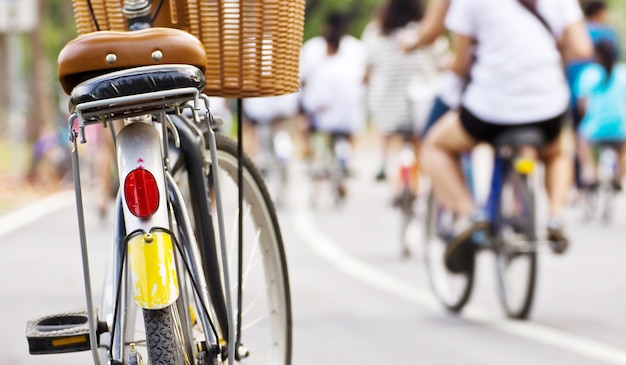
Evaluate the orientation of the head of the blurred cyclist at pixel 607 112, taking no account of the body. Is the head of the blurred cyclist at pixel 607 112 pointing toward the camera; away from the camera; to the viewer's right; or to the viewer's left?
away from the camera

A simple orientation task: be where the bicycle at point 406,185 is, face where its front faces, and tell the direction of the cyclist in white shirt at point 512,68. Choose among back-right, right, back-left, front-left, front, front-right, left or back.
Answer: back

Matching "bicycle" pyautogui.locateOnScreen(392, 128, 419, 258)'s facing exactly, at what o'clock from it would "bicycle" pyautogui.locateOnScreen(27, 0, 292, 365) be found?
"bicycle" pyautogui.locateOnScreen(27, 0, 292, 365) is roughly at 6 o'clock from "bicycle" pyautogui.locateOnScreen(392, 128, 419, 258).

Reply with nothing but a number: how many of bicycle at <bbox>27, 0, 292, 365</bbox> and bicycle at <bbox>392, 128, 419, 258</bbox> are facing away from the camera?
2

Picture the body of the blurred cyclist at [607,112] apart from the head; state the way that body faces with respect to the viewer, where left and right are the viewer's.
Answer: facing away from the viewer

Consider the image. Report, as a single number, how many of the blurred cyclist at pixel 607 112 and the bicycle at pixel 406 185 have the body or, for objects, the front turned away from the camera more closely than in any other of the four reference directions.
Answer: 2

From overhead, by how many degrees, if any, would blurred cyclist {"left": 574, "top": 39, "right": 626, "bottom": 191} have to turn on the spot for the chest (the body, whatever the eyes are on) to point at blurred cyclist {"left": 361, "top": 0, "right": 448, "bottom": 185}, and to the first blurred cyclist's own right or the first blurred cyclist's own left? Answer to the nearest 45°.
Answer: approximately 135° to the first blurred cyclist's own left

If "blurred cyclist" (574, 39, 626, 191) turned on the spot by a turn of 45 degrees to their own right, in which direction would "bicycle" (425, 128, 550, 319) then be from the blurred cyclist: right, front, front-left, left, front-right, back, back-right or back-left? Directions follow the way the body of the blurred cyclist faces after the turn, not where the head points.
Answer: back-right

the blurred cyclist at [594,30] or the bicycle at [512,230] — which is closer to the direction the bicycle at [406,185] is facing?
the blurred cyclist

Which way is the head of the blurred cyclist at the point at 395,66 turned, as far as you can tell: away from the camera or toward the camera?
away from the camera

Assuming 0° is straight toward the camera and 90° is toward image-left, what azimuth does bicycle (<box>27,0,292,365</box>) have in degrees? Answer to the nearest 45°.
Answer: approximately 180°

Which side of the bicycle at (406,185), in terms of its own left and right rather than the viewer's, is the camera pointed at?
back

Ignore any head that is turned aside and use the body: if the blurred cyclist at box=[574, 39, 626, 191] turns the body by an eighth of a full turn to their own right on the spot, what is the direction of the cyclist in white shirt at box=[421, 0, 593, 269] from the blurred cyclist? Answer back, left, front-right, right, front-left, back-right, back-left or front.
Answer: back-right

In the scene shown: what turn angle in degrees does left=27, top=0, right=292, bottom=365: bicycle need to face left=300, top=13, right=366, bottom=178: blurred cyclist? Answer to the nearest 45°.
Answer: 0° — it already faces them
